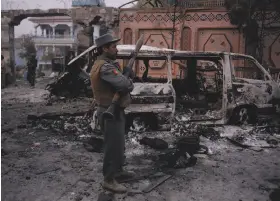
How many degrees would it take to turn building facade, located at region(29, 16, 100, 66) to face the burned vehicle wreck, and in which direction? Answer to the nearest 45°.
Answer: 0° — it already faces it

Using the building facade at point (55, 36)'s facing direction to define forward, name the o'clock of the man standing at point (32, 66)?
The man standing is roughly at 12 o'clock from the building facade.

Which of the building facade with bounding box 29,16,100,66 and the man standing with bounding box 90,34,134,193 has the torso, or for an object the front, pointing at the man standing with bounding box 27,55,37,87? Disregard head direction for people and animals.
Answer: the building facade

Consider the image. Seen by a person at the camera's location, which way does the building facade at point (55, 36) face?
facing the viewer

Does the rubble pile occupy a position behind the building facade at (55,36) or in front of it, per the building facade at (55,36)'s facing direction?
in front

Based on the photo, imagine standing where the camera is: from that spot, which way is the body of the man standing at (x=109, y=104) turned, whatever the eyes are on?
to the viewer's right
